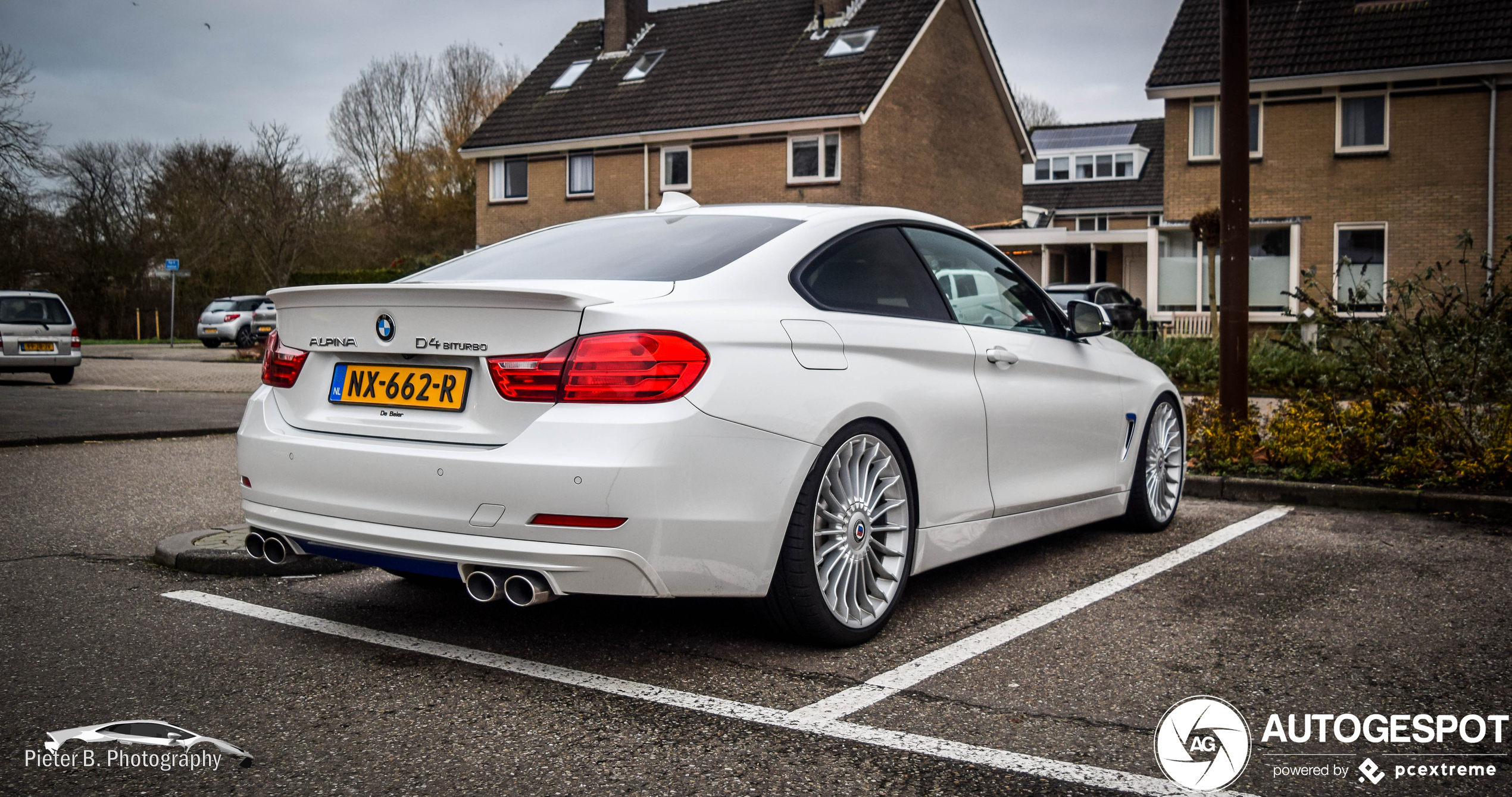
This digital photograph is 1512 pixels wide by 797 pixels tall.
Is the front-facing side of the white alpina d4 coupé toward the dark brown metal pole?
yes

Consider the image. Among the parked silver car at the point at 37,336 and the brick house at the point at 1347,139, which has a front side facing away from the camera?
the parked silver car

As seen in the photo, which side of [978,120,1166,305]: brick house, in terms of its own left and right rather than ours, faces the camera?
front

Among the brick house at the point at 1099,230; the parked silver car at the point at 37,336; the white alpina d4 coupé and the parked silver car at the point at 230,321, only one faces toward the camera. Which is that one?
the brick house

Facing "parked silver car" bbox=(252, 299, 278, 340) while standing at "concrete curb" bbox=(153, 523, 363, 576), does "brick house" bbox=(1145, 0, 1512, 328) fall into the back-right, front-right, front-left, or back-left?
front-right

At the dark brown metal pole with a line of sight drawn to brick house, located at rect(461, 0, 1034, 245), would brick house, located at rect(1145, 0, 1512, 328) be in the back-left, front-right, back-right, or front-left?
front-right

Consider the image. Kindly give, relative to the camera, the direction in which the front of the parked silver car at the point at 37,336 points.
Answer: facing away from the viewer

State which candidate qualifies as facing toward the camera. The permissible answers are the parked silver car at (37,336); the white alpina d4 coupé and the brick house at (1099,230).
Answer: the brick house

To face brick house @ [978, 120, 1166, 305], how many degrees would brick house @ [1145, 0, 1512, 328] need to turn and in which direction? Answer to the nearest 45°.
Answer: approximately 135° to its right

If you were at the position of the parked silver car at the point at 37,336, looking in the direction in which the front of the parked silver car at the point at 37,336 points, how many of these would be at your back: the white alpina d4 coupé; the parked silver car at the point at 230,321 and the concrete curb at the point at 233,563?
2

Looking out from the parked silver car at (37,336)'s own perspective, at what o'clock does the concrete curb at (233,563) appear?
The concrete curb is roughly at 6 o'clock from the parked silver car.

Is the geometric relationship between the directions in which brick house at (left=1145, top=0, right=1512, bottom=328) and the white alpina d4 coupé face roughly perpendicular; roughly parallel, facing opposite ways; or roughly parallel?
roughly parallel, facing opposite ways

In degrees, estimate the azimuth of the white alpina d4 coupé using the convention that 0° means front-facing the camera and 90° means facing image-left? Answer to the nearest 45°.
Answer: approximately 225°

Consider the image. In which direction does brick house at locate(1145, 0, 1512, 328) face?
toward the camera

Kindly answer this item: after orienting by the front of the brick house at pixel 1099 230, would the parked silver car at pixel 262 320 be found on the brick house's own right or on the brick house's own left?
on the brick house's own right

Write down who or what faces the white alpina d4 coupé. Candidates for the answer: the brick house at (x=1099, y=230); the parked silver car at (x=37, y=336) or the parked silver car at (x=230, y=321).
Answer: the brick house

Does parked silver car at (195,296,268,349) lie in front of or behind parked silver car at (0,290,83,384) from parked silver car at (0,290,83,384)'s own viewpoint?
in front

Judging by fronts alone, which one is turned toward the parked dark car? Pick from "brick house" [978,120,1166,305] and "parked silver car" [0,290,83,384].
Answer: the brick house
